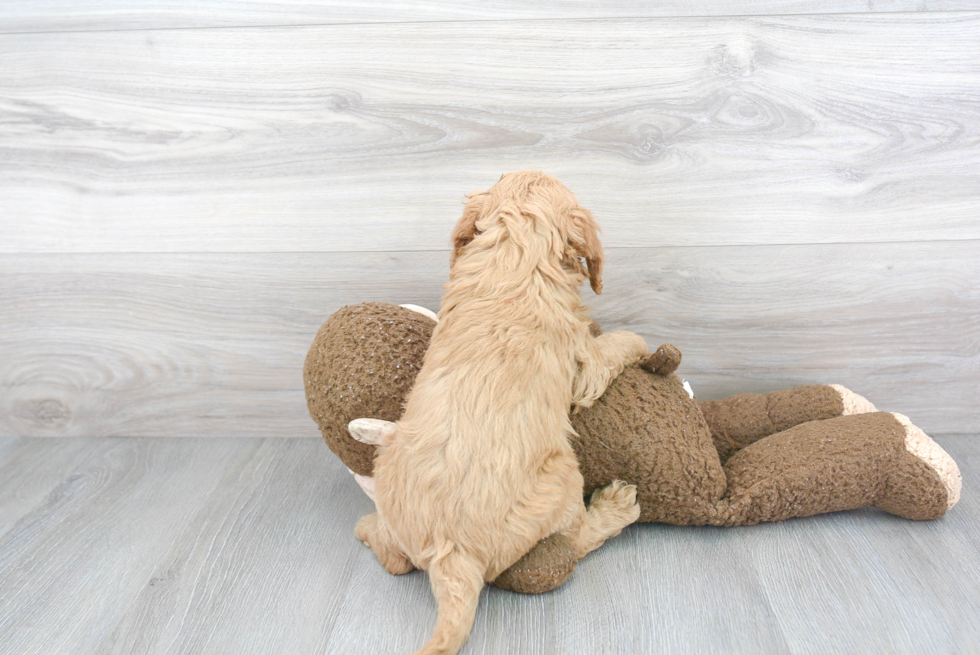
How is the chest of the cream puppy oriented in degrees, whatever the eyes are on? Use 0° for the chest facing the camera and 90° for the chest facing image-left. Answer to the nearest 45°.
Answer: approximately 180°
